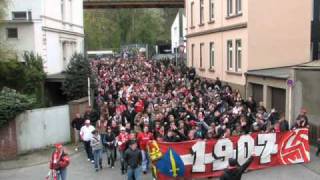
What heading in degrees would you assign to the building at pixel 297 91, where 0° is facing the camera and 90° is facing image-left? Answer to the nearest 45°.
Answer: approximately 45°

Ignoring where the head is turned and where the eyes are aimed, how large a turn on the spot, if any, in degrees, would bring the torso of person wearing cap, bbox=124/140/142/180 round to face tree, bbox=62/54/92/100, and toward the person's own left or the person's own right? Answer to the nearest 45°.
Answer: approximately 180°

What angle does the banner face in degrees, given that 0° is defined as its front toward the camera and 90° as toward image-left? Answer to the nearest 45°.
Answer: approximately 0°

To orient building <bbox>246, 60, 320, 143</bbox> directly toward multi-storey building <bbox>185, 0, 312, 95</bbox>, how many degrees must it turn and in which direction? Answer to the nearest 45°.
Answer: approximately 135° to its right

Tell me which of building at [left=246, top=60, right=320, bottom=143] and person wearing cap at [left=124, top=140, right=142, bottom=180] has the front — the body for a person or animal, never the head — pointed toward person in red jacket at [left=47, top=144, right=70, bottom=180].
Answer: the building

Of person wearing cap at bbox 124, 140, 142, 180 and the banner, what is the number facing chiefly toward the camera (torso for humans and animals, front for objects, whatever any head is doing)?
2

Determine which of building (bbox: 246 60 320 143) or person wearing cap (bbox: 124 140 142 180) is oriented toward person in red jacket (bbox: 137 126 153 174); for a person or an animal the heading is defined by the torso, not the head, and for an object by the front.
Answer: the building

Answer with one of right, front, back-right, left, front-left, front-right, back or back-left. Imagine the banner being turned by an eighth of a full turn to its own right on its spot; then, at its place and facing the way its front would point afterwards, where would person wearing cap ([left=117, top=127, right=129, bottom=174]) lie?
front-right
